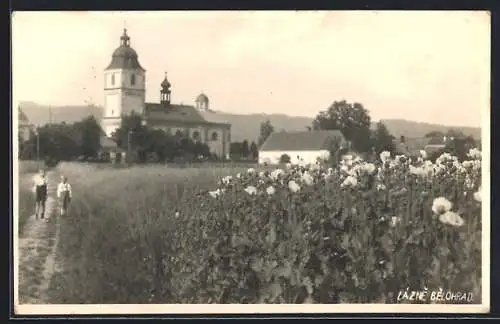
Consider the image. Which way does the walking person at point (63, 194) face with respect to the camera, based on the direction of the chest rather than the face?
toward the camera
